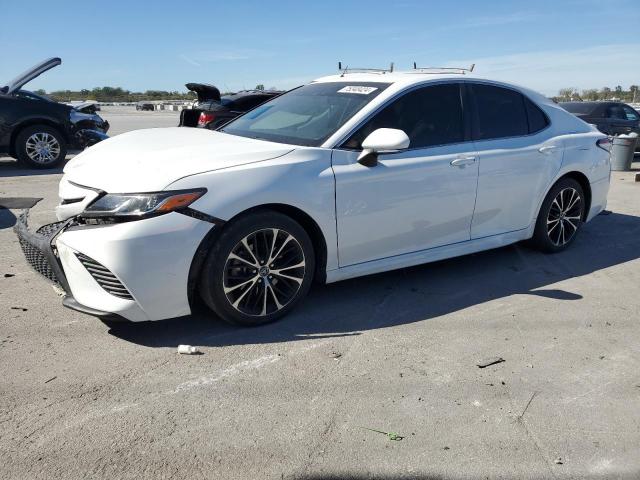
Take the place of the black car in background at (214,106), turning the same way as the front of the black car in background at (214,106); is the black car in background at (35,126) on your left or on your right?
on your left

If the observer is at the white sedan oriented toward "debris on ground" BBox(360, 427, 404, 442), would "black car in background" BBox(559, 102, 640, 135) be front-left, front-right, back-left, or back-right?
back-left

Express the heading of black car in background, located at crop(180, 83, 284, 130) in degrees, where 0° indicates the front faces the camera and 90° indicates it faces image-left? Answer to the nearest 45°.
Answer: approximately 225°

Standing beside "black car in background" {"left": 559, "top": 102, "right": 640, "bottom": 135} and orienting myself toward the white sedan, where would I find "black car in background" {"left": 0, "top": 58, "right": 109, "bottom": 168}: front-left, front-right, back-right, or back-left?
front-right

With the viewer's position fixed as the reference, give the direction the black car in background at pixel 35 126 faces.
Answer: facing to the right of the viewer

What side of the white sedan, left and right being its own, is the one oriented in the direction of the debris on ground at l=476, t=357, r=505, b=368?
left

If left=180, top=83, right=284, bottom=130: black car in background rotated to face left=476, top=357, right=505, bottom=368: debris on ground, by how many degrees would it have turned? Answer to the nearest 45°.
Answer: approximately 135° to its right

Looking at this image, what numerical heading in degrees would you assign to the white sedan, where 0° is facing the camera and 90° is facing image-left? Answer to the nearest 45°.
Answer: approximately 45°

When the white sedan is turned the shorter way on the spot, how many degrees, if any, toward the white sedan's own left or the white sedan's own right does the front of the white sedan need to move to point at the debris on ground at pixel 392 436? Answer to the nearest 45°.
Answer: approximately 45° to the white sedan's own left

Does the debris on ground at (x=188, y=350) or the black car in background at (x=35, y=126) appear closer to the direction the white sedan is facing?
the debris on ground

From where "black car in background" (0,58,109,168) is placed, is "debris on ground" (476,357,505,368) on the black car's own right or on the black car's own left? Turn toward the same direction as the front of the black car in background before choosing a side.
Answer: on the black car's own right
